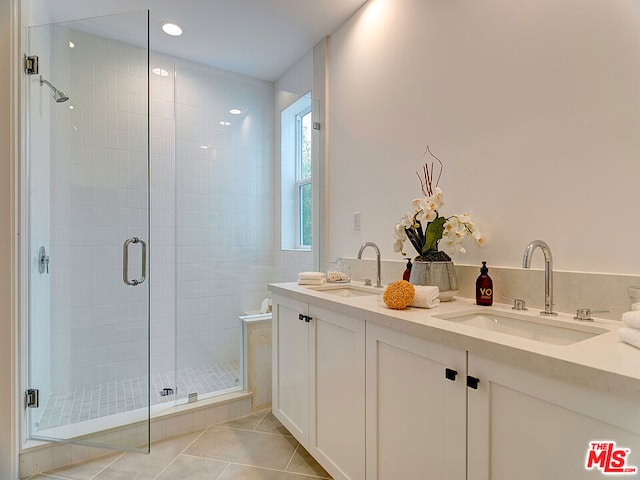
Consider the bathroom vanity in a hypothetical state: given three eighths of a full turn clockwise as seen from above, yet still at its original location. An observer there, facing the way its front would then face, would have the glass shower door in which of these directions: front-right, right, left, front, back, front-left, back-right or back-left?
left

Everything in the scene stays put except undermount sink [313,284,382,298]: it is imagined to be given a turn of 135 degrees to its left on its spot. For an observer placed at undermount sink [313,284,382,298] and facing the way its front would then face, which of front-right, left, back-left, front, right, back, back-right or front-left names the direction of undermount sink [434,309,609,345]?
front-right

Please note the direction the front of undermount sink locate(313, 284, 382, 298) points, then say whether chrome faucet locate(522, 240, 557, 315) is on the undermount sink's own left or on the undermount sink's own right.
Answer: on the undermount sink's own left

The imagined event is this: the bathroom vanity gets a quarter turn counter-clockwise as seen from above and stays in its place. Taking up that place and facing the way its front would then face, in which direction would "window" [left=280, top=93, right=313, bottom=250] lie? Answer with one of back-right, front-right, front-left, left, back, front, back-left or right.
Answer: back

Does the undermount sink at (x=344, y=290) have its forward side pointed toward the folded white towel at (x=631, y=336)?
no

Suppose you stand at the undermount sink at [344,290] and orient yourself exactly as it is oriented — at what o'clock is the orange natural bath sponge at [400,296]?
The orange natural bath sponge is roughly at 10 o'clock from the undermount sink.

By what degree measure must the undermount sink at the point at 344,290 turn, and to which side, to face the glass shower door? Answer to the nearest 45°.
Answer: approximately 45° to its right

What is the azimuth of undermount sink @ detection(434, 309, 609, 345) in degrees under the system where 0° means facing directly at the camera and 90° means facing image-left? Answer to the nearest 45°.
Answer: approximately 45°

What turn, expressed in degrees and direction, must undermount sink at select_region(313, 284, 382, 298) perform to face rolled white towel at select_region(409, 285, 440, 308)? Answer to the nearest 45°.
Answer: approximately 90° to its left

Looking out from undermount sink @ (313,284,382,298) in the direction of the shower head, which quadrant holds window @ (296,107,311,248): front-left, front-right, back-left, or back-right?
front-right

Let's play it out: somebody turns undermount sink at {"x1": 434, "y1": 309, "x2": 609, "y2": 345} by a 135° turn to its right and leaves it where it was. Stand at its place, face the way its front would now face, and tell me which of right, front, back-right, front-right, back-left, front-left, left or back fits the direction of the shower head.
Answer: left

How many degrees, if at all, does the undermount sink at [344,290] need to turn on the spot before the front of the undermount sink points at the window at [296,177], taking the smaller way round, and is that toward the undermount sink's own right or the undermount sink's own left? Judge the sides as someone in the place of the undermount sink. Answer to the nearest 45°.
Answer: approximately 90° to the undermount sink's own right

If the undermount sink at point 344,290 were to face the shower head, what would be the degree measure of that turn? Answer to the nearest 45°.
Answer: approximately 45° to its right

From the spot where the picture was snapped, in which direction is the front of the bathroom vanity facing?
facing the viewer and to the left of the viewer
